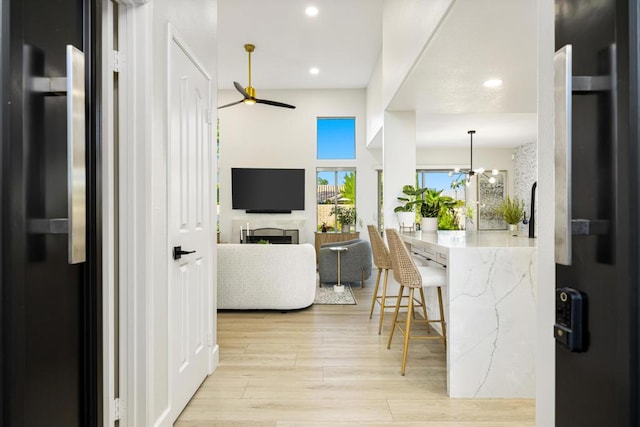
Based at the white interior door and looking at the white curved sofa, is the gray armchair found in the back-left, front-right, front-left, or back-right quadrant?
front-right

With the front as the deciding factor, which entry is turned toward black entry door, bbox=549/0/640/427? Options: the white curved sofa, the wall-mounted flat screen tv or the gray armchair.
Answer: the wall-mounted flat screen tv

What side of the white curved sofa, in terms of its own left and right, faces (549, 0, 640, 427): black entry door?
back

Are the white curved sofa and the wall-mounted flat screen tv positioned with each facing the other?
yes

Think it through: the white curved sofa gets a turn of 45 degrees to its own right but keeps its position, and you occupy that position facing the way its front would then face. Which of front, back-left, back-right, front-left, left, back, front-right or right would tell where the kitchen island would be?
right

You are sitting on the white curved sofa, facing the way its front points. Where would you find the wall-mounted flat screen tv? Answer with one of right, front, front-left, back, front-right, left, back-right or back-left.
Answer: front

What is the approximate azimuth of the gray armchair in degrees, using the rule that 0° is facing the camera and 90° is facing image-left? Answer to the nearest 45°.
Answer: approximately 90°

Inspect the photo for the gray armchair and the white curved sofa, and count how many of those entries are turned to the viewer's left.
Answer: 1

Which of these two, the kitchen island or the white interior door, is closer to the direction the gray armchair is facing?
the white interior door

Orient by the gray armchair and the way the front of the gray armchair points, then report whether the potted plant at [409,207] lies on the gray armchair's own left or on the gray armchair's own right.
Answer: on the gray armchair's own left

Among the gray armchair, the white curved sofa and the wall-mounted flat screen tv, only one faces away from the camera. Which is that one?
the white curved sofa

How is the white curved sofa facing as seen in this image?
away from the camera

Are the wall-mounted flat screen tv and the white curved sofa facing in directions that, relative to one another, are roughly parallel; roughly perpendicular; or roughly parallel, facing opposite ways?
roughly parallel, facing opposite ways

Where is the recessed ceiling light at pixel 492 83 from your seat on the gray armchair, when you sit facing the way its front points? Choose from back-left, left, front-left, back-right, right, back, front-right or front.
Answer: back-left

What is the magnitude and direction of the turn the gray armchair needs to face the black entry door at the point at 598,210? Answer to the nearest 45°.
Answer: approximately 90° to its left

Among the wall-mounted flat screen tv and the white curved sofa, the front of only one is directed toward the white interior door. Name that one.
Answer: the wall-mounted flat screen tv

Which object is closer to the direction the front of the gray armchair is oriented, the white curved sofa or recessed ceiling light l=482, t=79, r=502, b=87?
the white curved sofa

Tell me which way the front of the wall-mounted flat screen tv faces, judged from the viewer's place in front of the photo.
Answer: facing the viewer
